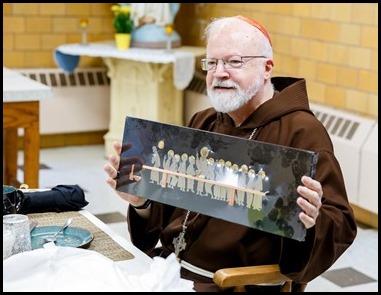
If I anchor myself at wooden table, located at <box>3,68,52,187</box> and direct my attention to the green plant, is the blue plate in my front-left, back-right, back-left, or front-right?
back-right

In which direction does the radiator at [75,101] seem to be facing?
toward the camera

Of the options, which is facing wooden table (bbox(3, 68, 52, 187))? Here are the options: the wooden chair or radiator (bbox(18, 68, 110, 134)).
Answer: the radiator

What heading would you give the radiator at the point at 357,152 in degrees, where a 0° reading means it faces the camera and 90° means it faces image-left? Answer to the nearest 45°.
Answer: approximately 45°

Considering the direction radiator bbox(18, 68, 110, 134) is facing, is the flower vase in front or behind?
in front

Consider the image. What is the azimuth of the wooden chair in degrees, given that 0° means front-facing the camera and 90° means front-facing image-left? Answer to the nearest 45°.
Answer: approximately 45°

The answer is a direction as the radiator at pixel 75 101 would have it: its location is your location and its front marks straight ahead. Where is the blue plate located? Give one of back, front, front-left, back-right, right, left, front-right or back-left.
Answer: front

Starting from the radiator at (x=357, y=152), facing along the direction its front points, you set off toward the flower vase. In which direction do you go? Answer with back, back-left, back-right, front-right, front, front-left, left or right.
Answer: right

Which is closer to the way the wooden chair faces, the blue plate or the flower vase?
the blue plate

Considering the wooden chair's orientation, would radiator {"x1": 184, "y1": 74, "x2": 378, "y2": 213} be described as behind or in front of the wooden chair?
behind
